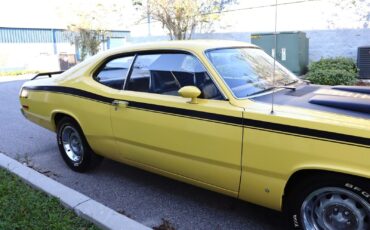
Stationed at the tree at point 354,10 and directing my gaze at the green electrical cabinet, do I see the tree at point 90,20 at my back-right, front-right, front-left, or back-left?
front-right

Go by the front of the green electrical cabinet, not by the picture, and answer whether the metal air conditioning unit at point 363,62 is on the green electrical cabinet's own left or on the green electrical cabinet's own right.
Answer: on the green electrical cabinet's own left

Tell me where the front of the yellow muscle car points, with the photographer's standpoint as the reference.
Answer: facing the viewer and to the right of the viewer

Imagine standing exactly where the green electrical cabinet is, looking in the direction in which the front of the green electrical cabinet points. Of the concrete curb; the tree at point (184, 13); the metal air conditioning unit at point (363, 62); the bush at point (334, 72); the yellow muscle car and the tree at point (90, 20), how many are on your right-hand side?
2

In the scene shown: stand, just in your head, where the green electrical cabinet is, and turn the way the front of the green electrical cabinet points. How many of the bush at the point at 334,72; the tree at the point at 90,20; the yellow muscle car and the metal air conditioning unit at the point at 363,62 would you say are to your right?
1

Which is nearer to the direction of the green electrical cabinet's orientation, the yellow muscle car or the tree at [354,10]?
the yellow muscle car

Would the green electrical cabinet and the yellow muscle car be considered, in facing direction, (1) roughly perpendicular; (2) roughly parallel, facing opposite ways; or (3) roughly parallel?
roughly perpendicular

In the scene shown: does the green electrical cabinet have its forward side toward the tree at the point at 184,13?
no

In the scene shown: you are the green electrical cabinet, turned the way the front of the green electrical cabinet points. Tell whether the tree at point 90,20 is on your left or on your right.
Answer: on your right

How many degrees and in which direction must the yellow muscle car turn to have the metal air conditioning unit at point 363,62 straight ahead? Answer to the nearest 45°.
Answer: approximately 90° to its left

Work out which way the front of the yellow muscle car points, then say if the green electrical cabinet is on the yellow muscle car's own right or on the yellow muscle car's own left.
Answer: on the yellow muscle car's own left

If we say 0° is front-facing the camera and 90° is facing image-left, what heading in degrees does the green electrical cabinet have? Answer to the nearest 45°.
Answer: approximately 45°

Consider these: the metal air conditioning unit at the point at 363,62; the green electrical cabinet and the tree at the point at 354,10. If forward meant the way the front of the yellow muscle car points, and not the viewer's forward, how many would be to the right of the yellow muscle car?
0

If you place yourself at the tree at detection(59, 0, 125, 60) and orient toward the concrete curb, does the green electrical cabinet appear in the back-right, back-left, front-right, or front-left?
front-left

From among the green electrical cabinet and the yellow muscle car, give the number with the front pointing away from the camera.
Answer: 0

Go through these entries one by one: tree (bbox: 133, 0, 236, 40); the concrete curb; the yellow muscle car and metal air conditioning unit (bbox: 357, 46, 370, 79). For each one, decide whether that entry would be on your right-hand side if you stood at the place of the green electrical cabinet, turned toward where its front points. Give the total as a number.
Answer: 1

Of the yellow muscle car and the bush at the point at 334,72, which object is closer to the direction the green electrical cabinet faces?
the yellow muscle car

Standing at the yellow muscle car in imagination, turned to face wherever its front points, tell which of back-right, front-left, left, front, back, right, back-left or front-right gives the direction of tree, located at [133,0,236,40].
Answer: back-left
